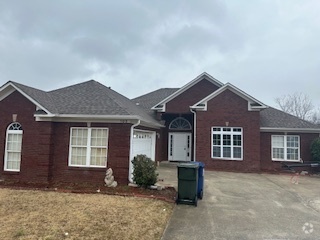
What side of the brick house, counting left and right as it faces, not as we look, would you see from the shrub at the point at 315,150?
left

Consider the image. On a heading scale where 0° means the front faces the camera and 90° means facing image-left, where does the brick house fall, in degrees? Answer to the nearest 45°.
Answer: approximately 0°

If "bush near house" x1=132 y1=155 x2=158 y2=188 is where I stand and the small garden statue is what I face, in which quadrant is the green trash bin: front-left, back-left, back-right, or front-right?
back-left

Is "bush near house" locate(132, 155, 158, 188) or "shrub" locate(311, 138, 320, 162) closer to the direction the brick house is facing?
the bush near house

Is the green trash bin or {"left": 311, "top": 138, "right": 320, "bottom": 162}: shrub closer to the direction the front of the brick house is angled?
the green trash bin
